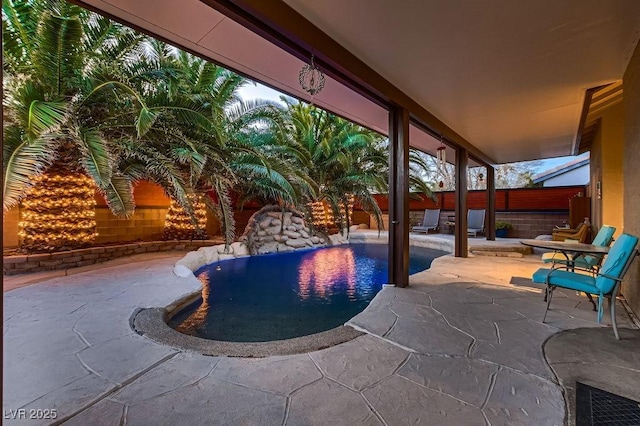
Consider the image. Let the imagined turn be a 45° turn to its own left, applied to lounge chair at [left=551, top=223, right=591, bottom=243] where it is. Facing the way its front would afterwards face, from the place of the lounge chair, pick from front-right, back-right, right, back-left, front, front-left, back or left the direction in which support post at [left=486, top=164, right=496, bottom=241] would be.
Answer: right

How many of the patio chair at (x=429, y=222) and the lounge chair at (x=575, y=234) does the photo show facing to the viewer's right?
0

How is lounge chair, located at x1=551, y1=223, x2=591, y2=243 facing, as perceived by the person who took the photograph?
facing to the left of the viewer

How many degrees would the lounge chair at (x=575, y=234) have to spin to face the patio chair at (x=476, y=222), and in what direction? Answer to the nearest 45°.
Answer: approximately 45° to its right

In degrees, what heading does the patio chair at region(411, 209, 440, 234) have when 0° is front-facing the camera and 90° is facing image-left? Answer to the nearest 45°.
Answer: approximately 45°

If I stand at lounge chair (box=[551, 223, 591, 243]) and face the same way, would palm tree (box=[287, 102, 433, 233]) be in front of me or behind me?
in front

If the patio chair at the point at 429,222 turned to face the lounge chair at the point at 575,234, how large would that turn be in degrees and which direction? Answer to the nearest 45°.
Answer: approximately 90° to its left

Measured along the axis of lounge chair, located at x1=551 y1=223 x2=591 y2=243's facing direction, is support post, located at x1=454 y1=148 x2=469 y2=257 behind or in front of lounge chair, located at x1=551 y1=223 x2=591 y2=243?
in front

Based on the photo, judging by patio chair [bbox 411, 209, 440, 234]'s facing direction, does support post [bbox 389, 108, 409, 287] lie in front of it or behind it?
in front

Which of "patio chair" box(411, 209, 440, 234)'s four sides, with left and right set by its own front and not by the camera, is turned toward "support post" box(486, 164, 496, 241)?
left
